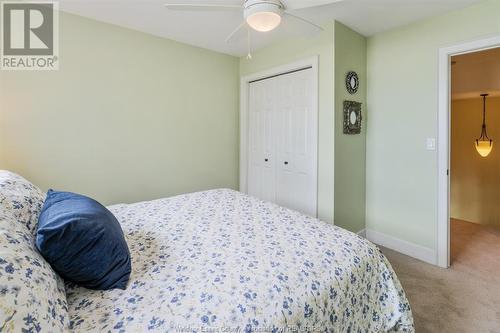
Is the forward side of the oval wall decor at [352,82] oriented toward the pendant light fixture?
no

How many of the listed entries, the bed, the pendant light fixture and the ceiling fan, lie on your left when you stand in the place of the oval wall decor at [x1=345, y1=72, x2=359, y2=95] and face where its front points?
1

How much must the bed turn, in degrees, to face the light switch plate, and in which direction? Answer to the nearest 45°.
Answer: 0° — it already faces it

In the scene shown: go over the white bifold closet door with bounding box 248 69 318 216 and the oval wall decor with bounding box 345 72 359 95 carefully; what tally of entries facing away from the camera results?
0

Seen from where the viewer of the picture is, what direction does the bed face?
facing away from the viewer and to the right of the viewer

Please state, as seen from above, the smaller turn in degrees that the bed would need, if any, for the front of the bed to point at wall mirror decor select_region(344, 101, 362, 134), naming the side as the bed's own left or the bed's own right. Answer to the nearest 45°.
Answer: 0° — it already faces it

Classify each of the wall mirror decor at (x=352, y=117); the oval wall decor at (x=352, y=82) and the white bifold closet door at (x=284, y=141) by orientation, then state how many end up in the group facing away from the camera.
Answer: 0

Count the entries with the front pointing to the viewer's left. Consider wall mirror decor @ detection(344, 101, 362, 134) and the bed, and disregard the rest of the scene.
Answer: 0

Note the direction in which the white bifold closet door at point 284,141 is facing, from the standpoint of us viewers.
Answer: facing the viewer and to the left of the viewer

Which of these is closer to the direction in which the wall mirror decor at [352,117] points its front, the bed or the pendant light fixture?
the bed

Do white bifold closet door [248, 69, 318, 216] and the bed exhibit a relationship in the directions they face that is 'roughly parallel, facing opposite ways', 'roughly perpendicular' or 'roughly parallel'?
roughly parallel, facing opposite ways

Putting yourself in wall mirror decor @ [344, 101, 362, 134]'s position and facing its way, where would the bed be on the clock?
The bed is roughly at 2 o'clock from the wall mirror decor.

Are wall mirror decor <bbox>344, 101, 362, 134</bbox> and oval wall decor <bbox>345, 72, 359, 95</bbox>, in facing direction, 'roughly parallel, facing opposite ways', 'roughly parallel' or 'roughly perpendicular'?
roughly parallel
